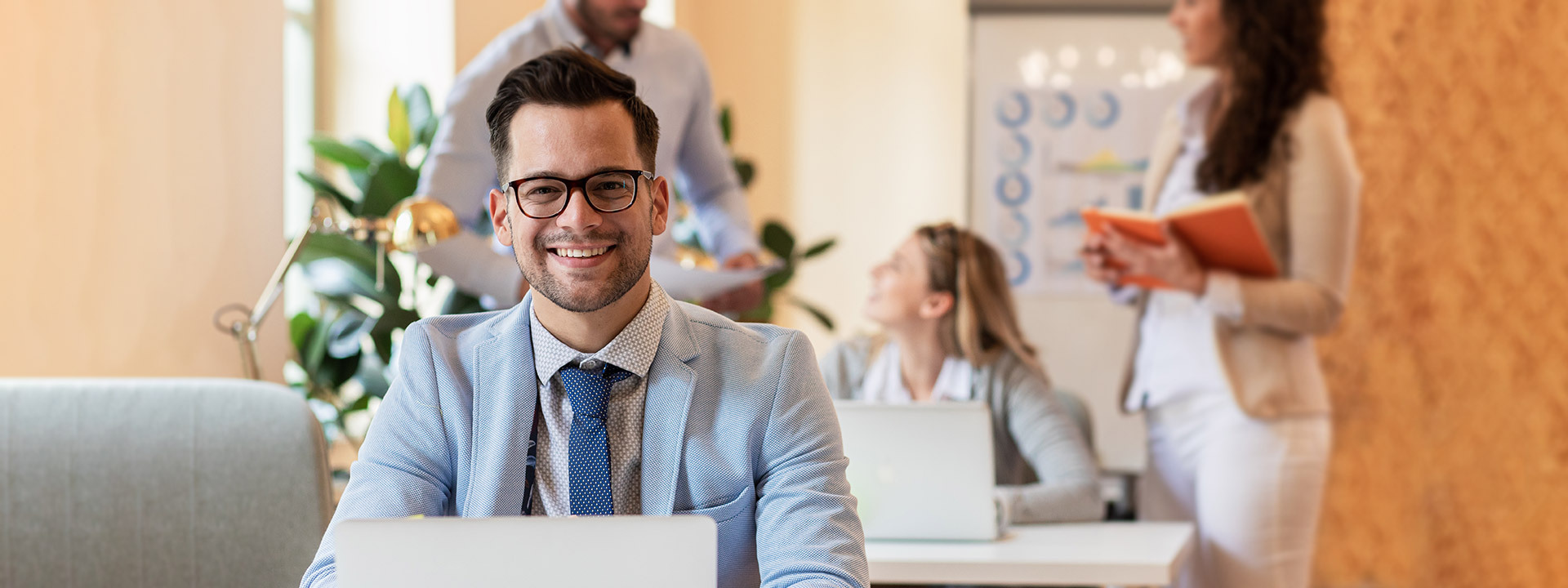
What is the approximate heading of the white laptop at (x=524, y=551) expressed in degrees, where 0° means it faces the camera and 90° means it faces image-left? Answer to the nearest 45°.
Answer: approximately 180°

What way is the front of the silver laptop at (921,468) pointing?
away from the camera

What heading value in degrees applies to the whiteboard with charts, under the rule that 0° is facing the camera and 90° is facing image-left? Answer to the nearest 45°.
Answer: approximately 0°

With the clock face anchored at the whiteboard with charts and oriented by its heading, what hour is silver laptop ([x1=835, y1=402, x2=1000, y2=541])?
The silver laptop is roughly at 12 o'clock from the whiteboard with charts.

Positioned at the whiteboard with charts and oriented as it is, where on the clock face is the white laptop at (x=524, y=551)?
The white laptop is roughly at 12 o'clock from the whiteboard with charts.

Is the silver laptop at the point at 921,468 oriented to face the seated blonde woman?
yes

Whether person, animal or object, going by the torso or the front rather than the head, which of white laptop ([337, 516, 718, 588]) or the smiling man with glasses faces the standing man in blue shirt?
the white laptop

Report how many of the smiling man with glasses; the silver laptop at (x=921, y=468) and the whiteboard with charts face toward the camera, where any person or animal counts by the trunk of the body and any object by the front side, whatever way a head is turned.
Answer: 2

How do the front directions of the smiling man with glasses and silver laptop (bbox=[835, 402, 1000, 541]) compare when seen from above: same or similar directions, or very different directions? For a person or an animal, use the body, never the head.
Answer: very different directions

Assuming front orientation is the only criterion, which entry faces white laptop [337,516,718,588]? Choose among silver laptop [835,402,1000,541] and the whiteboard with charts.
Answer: the whiteboard with charts
